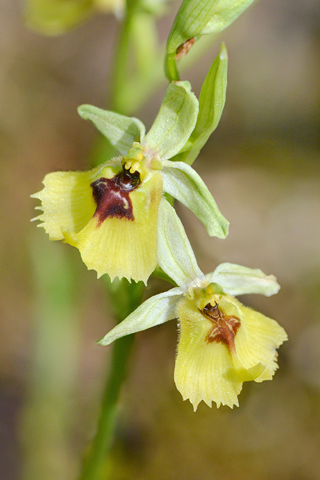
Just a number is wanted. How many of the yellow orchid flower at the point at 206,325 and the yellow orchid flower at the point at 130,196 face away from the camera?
0

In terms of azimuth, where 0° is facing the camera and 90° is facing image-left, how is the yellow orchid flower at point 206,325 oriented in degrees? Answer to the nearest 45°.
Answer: approximately 315°

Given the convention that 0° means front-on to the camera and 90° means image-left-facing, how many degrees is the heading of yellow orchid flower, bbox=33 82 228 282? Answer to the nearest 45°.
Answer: approximately 45°
